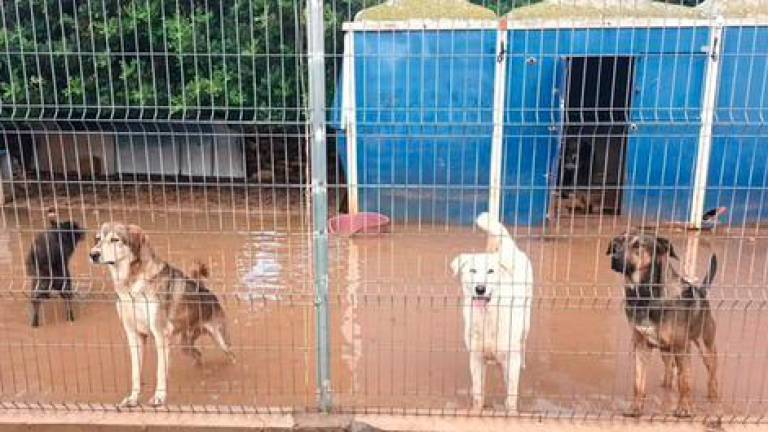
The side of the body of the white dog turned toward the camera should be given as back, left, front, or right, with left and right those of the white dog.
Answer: front

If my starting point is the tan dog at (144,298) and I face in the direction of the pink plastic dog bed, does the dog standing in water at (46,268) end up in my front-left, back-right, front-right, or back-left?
front-left

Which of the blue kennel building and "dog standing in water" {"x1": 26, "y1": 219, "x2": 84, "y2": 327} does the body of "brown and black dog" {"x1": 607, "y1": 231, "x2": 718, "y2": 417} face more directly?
the dog standing in water

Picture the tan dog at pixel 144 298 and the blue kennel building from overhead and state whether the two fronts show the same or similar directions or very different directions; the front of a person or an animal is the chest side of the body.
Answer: same or similar directions

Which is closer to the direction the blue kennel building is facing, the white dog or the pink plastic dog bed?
the white dog

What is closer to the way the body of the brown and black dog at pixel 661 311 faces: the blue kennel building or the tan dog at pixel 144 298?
the tan dog

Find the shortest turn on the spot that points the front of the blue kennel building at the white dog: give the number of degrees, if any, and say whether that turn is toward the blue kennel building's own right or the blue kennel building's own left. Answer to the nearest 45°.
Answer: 0° — it already faces it

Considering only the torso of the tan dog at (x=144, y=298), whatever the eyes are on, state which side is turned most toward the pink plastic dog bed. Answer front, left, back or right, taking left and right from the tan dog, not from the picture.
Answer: back

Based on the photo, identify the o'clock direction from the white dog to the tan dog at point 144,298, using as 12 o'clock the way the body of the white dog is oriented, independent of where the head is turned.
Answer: The tan dog is roughly at 3 o'clock from the white dog.

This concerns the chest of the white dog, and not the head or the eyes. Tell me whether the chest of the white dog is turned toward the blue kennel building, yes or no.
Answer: no

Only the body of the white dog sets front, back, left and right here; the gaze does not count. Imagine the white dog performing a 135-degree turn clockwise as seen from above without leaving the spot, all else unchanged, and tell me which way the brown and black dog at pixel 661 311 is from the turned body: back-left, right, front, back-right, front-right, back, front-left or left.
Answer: back-right

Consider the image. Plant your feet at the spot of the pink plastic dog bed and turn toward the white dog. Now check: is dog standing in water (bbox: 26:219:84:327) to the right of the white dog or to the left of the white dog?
right

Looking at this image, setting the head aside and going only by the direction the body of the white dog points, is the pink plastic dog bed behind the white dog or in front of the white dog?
behind

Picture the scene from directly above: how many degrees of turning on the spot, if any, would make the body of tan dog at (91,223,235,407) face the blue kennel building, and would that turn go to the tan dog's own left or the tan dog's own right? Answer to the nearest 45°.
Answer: approximately 180°

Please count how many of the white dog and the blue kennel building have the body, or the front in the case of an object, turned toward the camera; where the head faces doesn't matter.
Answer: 2

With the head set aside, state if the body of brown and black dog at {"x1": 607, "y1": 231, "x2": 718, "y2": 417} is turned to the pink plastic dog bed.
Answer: no

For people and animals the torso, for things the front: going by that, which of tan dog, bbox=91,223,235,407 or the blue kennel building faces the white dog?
the blue kennel building
